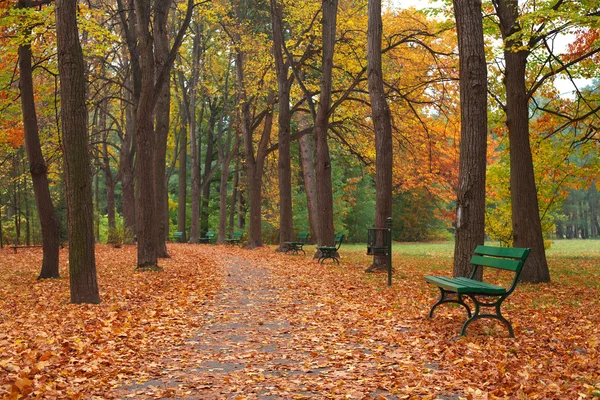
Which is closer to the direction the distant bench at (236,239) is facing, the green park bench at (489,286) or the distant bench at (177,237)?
the green park bench

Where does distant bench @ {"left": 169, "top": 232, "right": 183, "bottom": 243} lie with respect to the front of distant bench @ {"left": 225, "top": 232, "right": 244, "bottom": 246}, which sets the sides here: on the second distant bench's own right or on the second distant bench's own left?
on the second distant bench's own right

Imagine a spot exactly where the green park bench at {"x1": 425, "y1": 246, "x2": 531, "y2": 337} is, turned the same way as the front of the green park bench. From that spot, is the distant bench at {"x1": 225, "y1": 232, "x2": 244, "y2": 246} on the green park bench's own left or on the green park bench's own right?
on the green park bench's own right

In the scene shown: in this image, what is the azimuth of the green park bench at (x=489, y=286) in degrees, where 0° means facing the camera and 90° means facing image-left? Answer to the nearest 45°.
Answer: approximately 45°
